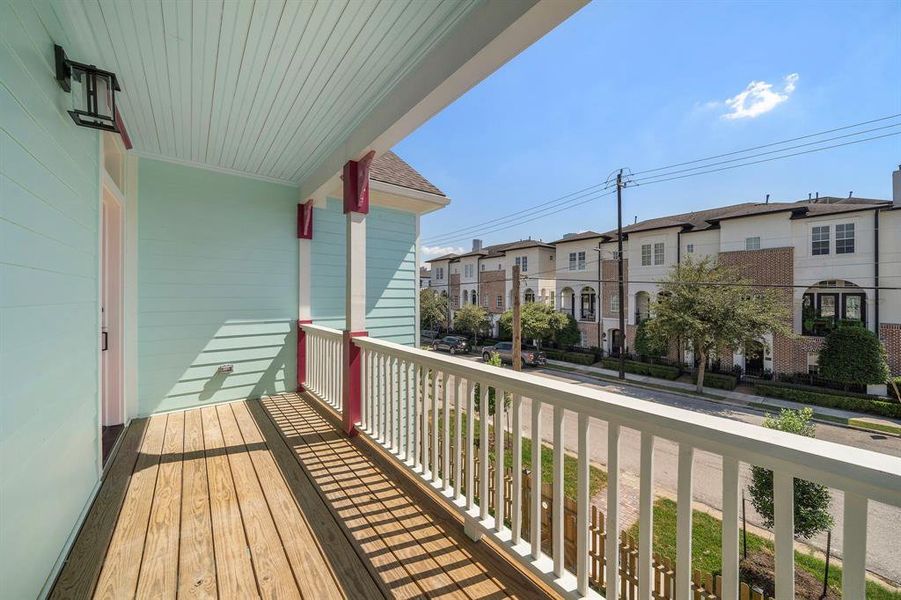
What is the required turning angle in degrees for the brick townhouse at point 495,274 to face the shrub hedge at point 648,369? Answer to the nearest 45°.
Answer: approximately 90° to its left

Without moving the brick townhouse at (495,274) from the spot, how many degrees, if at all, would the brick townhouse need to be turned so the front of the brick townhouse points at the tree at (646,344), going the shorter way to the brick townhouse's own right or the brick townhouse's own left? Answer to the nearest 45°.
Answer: approximately 90° to the brick townhouse's own left

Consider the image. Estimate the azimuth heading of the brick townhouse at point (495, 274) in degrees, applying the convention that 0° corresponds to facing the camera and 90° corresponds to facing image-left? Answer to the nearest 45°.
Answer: approximately 45°

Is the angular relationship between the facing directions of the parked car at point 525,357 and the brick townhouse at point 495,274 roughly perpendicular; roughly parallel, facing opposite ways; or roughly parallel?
roughly perpendicular

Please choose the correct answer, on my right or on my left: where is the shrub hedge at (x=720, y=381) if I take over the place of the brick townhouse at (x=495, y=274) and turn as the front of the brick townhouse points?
on my left

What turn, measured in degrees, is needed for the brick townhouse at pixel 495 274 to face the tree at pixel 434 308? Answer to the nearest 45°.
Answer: approximately 90° to its right

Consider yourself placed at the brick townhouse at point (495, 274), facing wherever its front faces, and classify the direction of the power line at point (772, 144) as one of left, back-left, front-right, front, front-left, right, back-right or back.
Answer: left

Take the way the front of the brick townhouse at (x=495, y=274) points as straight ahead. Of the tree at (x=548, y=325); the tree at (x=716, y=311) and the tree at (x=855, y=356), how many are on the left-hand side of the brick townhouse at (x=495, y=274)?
3
